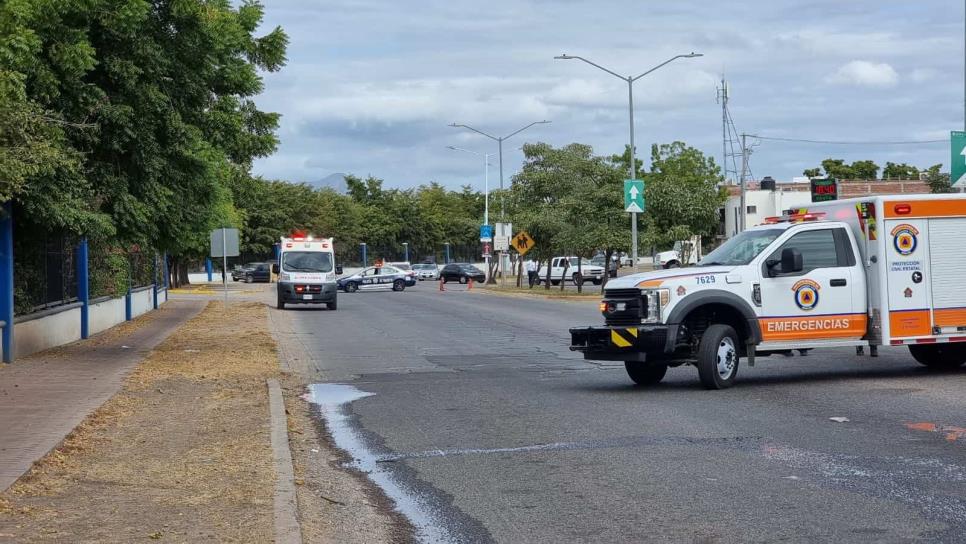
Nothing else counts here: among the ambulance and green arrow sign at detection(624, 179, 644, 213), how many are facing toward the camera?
2

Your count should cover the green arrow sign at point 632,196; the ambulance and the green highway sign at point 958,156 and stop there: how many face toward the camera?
3

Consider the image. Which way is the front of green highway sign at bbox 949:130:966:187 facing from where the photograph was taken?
facing the viewer

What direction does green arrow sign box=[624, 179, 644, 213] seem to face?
toward the camera

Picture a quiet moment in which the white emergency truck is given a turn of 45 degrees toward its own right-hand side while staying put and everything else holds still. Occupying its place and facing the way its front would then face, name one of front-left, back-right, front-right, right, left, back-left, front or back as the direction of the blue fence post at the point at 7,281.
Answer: front

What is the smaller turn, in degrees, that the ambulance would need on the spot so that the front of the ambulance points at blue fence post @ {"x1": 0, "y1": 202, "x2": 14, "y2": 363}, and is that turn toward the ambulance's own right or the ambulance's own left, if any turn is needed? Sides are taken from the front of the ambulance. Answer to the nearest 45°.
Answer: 0° — it already faces it

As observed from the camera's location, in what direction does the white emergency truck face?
facing the viewer and to the left of the viewer

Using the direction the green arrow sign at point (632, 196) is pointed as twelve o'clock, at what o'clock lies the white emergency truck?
The white emergency truck is roughly at 12 o'clock from the green arrow sign.

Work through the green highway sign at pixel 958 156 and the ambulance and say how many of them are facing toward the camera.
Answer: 2

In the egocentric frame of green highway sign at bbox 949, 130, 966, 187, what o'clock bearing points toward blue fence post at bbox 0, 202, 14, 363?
The blue fence post is roughly at 2 o'clock from the green highway sign.

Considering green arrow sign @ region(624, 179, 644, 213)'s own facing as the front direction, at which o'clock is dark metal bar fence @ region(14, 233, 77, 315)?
The dark metal bar fence is roughly at 1 o'clock from the green arrow sign.

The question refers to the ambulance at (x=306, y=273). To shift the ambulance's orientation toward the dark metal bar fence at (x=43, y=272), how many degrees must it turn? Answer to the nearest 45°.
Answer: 0° — it already faces it

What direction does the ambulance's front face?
toward the camera
